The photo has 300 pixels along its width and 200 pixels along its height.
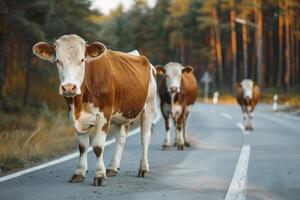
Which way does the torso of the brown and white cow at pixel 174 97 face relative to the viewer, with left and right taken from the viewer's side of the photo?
facing the viewer

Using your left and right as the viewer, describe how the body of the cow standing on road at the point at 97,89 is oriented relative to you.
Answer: facing the viewer and to the left of the viewer

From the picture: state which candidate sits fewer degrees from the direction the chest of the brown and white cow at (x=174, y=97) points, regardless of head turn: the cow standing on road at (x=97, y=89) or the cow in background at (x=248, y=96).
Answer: the cow standing on road

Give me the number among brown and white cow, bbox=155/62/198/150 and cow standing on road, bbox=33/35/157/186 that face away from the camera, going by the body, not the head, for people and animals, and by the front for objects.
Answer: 0

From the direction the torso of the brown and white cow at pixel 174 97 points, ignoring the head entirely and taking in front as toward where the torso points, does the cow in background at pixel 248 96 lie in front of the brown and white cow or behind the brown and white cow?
behind

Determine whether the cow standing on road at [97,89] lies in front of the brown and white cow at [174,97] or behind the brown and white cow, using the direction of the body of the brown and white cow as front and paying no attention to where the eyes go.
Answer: in front
